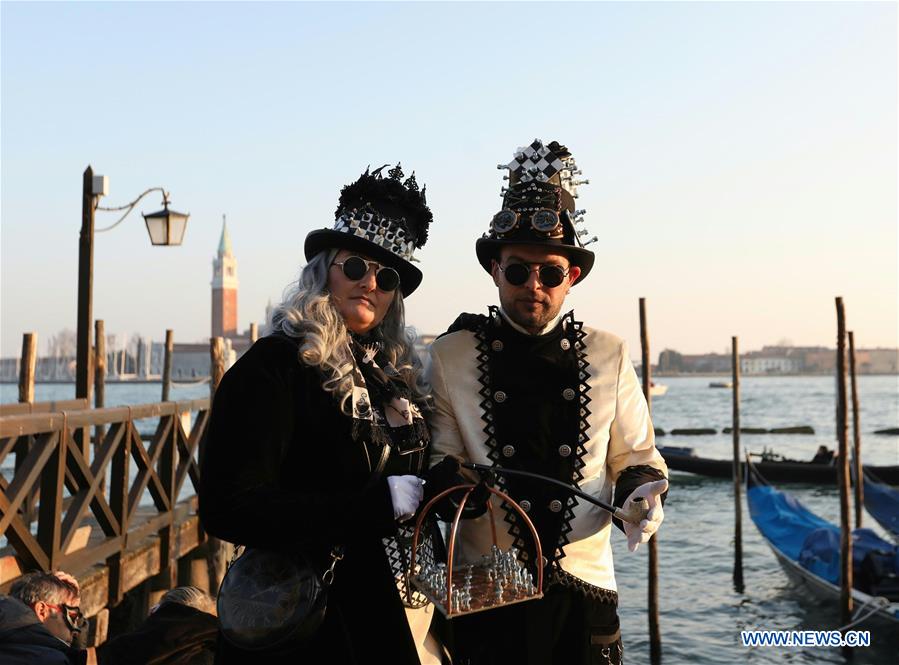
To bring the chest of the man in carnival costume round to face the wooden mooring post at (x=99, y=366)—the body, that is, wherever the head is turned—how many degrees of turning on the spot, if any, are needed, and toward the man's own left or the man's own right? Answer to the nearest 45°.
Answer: approximately 135° to the man's own right

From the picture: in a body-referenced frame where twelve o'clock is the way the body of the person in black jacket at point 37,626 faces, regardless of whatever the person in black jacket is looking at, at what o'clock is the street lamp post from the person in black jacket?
The street lamp post is roughly at 9 o'clock from the person in black jacket.

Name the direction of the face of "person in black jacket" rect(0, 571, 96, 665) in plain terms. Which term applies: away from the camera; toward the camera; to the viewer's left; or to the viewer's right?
to the viewer's right

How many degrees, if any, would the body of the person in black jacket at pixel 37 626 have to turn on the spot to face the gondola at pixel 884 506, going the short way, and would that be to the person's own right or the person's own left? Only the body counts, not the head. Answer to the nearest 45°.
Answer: approximately 45° to the person's own left

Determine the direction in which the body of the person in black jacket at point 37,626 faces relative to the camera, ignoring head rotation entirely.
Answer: to the viewer's right

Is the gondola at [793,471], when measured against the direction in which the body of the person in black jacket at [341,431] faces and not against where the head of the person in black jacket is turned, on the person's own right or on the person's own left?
on the person's own left

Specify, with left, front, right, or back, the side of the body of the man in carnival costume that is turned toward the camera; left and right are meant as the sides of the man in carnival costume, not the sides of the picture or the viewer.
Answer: front

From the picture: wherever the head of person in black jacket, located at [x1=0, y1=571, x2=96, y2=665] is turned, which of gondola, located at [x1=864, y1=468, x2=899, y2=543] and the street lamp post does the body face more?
the gondola
